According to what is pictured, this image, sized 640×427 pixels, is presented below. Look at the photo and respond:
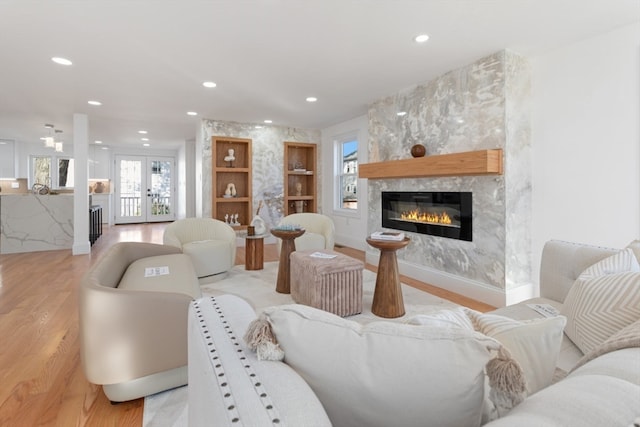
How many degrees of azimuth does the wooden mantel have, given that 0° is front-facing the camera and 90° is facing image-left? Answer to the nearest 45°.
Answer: approximately 45°

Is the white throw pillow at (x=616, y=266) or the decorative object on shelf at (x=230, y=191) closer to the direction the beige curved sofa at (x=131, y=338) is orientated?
the white throw pillow

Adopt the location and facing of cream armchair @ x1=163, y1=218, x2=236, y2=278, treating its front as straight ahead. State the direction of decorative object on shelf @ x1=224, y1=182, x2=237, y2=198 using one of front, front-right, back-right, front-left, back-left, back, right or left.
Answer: back-left

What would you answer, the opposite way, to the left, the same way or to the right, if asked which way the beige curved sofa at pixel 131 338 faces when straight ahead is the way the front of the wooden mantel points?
the opposite way

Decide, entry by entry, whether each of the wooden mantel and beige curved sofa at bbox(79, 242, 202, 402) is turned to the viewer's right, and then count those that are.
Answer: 1

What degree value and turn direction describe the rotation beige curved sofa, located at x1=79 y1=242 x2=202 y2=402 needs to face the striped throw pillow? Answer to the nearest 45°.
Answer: approximately 45° to its right

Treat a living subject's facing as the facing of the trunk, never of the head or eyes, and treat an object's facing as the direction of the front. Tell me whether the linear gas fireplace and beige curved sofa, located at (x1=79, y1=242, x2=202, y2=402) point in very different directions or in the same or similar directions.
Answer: very different directions

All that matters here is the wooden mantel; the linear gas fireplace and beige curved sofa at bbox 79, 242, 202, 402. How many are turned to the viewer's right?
1

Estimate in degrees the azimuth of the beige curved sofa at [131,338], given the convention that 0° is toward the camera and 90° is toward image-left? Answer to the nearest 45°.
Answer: approximately 270°

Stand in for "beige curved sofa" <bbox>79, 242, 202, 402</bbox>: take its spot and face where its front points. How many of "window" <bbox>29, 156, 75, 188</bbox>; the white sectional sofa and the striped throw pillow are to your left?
1

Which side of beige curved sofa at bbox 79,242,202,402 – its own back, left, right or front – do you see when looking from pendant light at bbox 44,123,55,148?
left
